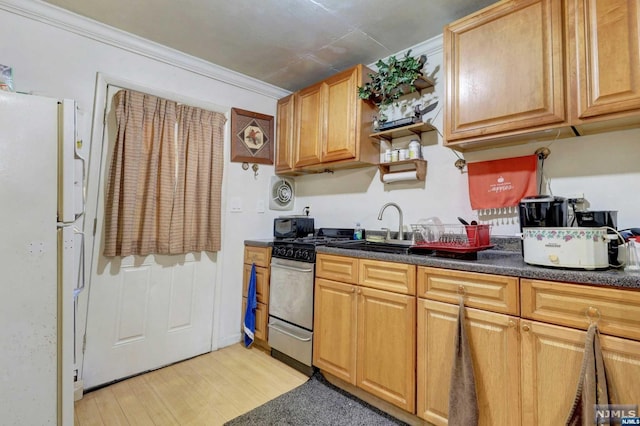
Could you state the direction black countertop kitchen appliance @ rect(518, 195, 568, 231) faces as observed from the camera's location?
facing the viewer

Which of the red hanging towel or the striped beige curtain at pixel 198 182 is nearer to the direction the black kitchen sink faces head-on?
the striped beige curtain

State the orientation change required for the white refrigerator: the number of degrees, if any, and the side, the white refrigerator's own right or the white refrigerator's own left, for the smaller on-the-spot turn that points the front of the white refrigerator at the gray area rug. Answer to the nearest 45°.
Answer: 0° — it already faces it

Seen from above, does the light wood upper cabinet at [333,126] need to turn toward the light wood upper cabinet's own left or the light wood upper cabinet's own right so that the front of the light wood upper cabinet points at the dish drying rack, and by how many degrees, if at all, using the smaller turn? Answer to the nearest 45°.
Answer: approximately 90° to the light wood upper cabinet's own left

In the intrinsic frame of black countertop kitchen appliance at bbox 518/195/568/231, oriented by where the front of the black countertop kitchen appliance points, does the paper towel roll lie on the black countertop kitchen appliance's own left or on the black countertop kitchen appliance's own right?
on the black countertop kitchen appliance's own right

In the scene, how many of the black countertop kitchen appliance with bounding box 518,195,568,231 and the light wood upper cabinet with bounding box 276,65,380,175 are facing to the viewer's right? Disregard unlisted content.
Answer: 0

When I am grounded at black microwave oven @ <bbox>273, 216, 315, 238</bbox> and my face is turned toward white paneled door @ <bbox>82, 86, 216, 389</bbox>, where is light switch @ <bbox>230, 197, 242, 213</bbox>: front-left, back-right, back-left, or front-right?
front-right

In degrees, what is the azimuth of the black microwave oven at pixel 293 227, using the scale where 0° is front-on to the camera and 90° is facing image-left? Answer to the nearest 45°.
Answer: approximately 45°

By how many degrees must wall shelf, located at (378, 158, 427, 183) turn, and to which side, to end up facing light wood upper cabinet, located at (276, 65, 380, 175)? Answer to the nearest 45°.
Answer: approximately 45° to its right

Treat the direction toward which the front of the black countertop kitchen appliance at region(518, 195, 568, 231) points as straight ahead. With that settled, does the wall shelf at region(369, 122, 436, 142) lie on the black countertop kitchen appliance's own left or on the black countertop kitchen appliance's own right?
on the black countertop kitchen appliance's own right

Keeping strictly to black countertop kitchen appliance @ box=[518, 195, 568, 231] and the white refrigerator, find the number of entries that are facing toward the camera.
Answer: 1

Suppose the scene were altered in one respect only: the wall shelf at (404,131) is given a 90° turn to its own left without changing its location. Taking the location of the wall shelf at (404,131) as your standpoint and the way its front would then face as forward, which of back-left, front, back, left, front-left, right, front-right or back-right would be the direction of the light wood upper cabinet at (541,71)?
front

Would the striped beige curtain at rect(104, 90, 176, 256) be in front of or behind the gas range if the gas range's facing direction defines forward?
in front

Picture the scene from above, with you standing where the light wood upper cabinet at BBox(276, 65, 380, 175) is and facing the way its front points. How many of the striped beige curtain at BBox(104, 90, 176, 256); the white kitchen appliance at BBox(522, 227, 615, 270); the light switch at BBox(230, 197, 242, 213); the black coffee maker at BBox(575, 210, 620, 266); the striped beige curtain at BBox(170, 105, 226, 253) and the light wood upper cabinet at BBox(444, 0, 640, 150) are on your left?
3

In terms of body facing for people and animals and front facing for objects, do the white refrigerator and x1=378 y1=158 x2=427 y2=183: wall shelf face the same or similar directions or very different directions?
very different directions

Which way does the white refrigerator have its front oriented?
to the viewer's right

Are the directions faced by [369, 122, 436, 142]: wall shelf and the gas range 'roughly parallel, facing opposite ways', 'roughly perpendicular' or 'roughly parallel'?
roughly parallel

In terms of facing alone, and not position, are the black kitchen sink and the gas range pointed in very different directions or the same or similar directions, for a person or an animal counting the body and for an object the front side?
same or similar directions

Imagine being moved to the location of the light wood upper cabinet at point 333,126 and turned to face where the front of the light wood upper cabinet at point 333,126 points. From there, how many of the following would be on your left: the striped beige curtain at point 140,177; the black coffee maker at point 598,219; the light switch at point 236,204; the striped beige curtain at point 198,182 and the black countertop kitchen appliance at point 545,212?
2

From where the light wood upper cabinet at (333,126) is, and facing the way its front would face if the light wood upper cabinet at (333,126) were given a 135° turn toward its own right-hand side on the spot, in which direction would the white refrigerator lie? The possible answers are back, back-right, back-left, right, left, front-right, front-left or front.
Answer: back-left
